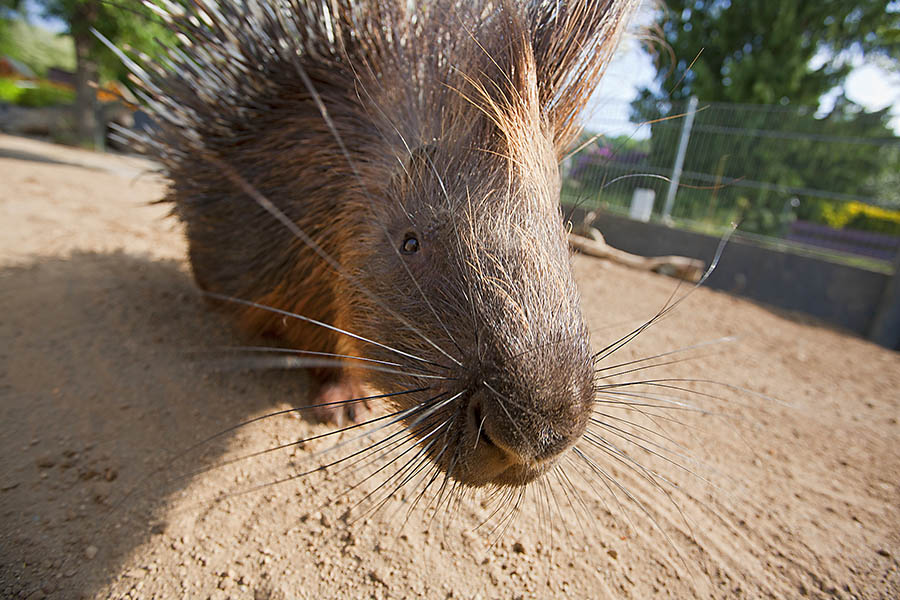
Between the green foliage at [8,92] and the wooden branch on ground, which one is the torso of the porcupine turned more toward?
the wooden branch on ground

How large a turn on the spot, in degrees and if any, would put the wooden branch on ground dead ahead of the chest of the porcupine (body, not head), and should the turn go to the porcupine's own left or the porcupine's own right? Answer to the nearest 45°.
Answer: approximately 90° to the porcupine's own left

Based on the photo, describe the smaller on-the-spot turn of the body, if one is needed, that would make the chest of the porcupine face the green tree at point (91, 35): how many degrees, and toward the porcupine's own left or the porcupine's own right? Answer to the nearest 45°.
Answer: approximately 180°

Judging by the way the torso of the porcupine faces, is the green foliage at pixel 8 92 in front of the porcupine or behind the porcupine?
behind

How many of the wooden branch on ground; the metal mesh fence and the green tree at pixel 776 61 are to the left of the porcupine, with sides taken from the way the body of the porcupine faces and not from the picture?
3

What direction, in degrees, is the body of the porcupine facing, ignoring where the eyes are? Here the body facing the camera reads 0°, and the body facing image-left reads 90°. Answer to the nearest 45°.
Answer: approximately 315°

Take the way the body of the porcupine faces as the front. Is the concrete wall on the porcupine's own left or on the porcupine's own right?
on the porcupine's own left

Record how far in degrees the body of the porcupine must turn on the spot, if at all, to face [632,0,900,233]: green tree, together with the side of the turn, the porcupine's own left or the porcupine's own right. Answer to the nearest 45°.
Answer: approximately 90° to the porcupine's own left

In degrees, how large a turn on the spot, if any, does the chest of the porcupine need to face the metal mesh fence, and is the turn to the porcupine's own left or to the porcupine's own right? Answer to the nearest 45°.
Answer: approximately 90° to the porcupine's own left
